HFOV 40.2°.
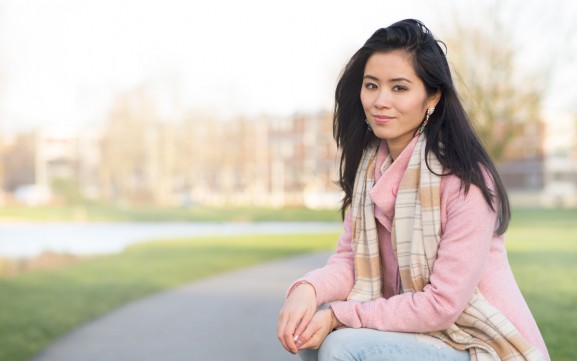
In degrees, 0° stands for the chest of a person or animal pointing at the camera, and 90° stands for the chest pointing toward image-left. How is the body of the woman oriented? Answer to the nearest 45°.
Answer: approximately 45°

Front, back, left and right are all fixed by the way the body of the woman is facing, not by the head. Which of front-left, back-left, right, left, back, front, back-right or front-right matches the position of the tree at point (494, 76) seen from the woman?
back-right
